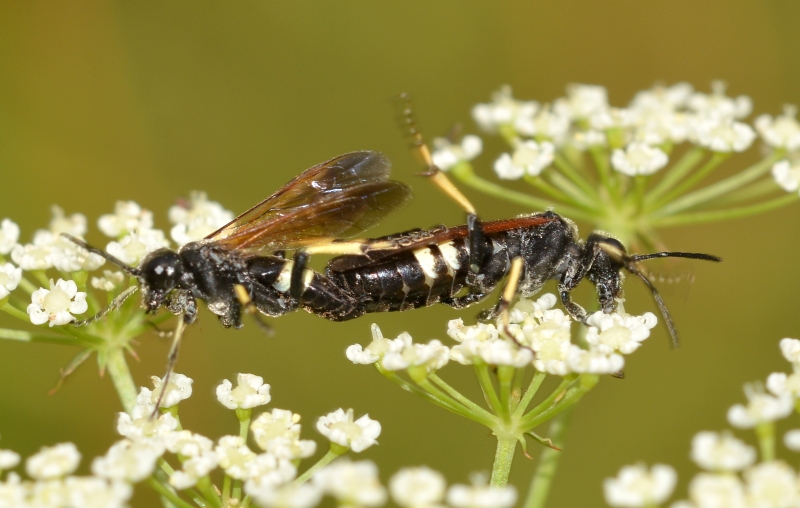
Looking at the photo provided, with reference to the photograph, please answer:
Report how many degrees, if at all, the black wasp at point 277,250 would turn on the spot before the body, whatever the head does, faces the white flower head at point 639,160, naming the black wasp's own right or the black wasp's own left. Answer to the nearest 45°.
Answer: approximately 180°

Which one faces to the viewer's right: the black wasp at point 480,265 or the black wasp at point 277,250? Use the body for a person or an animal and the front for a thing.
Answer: the black wasp at point 480,265

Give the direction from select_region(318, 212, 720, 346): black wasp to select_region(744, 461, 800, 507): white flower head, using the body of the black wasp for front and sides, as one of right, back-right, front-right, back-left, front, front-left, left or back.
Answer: front-right

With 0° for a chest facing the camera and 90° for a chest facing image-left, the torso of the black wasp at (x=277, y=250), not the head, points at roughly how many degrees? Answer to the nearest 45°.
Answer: approximately 90°

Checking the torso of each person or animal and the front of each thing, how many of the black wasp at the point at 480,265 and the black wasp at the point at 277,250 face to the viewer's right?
1

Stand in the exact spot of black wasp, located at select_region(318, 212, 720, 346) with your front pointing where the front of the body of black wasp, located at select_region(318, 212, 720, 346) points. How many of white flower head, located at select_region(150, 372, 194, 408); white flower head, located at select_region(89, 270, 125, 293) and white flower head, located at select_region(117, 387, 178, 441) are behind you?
3

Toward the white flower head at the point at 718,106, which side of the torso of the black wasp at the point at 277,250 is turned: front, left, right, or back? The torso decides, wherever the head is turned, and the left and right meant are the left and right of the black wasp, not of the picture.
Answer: back

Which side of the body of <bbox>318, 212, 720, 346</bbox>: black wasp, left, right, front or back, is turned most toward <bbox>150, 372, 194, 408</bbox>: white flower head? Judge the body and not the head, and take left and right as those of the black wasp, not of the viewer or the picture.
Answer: back

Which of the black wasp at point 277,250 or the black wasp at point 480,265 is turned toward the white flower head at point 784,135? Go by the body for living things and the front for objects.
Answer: the black wasp at point 480,265

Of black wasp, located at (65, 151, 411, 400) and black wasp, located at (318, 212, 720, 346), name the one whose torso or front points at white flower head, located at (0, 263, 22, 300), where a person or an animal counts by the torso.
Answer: black wasp, located at (65, 151, 411, 400)

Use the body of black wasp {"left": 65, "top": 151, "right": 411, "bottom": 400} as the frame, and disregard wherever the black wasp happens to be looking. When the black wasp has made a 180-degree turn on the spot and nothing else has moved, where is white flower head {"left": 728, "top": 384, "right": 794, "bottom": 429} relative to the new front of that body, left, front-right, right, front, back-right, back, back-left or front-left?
front-right

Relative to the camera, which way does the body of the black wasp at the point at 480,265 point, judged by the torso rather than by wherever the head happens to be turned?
to the viewer's right

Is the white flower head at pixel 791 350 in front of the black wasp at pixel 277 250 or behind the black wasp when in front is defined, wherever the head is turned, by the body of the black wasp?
behind

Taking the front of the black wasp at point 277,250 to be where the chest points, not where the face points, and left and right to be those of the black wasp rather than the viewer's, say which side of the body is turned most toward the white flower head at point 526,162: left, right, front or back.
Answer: back

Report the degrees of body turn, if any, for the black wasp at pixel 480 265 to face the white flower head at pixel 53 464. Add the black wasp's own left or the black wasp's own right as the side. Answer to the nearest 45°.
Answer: approximately 135° to the black wasp's own right
